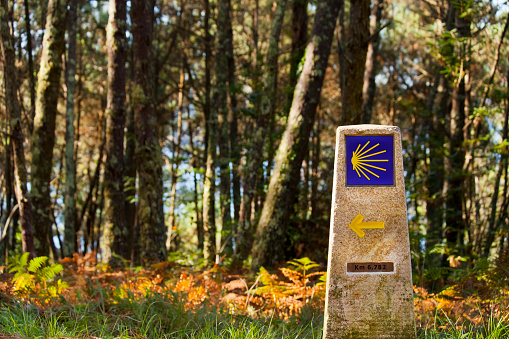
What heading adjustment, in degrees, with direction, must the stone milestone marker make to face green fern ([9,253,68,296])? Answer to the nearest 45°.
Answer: approximately 90° to its right

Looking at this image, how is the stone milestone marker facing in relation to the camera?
toward the camera
